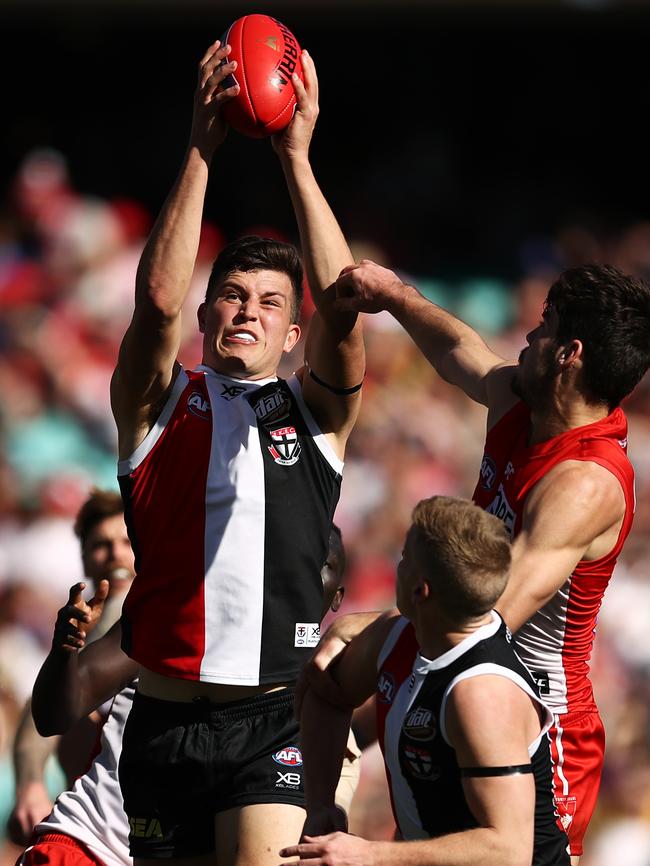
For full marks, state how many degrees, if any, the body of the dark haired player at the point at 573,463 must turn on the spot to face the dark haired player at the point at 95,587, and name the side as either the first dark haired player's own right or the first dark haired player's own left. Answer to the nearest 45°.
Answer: approximately 45° to the first dark haired player's own right

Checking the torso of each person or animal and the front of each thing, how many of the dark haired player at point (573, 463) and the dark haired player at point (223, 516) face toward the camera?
1

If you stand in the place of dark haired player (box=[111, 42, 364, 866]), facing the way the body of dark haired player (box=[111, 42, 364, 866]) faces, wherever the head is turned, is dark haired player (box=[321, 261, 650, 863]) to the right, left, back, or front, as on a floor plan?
left

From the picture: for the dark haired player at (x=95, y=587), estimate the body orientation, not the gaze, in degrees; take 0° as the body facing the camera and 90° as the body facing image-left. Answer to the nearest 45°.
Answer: approximately 315°

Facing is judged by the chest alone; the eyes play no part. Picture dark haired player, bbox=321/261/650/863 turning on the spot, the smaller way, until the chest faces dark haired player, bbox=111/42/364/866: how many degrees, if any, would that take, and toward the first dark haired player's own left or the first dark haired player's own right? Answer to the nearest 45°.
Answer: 0° — they already face them

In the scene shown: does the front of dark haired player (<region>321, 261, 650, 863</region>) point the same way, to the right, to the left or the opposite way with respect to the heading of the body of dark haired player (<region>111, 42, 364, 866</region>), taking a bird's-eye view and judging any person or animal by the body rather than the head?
to the right

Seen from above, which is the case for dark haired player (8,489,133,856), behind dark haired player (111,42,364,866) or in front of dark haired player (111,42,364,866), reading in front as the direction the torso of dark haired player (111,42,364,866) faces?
behind

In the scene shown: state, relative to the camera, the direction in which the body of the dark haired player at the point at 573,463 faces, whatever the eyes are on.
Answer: to the viewer's left

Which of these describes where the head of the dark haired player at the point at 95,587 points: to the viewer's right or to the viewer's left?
to the viewer's right
